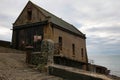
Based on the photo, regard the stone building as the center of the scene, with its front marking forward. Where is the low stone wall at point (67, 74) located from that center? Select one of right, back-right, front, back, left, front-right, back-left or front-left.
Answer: front-left

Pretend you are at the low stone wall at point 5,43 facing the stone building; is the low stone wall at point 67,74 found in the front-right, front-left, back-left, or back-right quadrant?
front-right

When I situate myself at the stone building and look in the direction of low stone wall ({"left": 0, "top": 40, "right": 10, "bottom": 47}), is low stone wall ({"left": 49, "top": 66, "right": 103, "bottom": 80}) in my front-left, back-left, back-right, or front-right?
back-left
